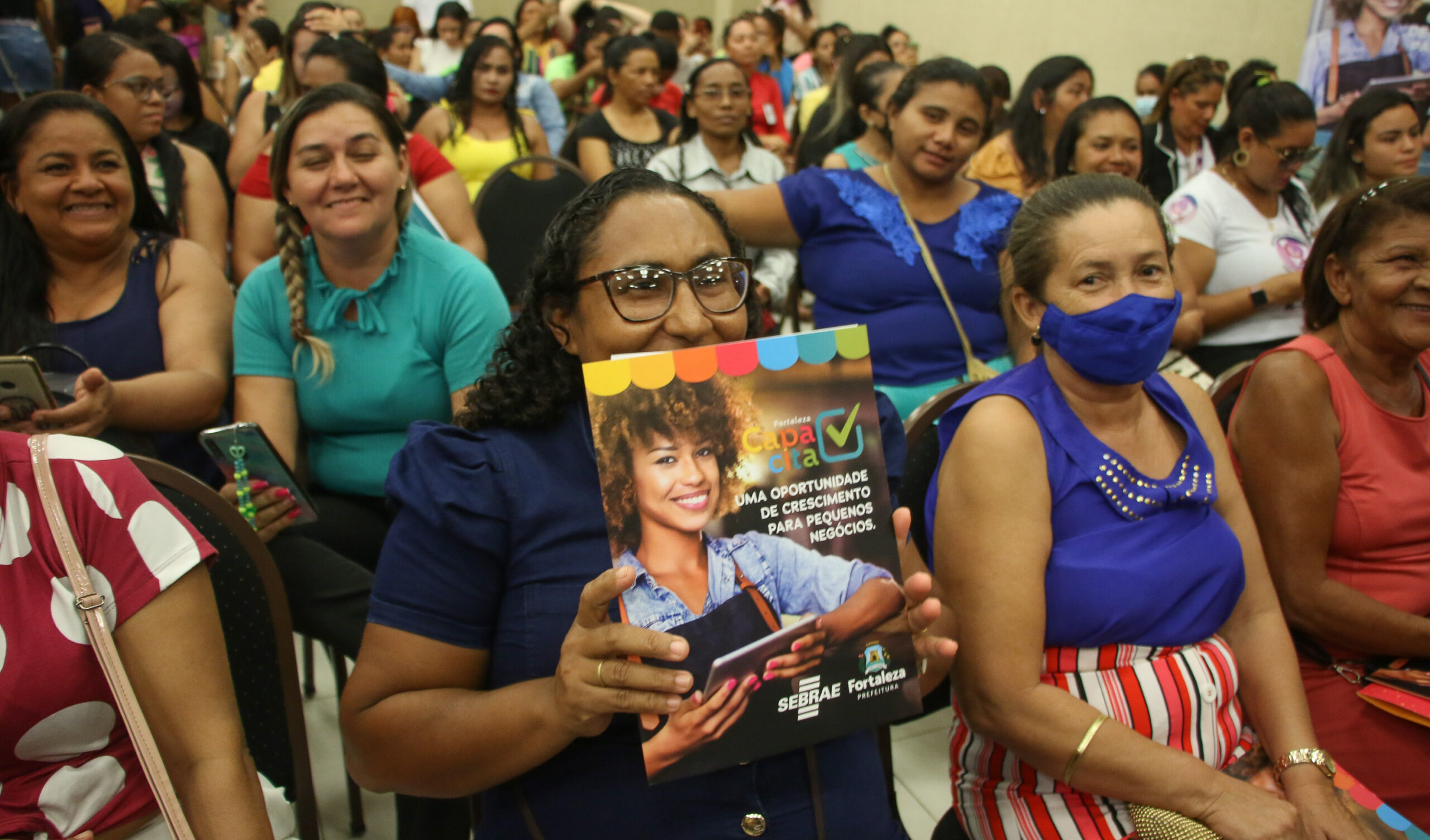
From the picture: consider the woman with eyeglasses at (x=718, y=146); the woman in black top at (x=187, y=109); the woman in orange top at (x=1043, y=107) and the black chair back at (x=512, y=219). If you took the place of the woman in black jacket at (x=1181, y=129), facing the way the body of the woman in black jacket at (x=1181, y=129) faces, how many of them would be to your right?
4

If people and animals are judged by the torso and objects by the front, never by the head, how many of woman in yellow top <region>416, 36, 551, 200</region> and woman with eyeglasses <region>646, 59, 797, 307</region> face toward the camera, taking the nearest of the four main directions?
2

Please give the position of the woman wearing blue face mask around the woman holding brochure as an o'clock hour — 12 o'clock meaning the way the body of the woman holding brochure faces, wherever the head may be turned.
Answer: The woman wearing blue face mask is roughly at 10 o'clock from the woman holding brochure.

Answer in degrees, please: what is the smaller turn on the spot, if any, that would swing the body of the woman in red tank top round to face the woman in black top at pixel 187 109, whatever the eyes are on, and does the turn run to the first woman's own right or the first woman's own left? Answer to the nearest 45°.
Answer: approximately 135° to the first woman's own right

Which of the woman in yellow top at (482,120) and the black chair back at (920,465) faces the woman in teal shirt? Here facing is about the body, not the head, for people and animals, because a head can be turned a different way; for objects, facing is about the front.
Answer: the woman in yellow top

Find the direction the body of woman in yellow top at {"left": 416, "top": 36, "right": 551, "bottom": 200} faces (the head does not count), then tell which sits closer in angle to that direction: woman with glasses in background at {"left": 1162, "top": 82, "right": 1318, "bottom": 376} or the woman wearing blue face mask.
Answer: the woman wearing blue face mask

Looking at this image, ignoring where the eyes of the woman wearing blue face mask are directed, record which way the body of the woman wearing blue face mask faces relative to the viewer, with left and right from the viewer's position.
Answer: facing the viewer and to the right of the viewer

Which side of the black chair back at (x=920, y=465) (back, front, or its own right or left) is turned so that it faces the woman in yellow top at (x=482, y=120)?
back
